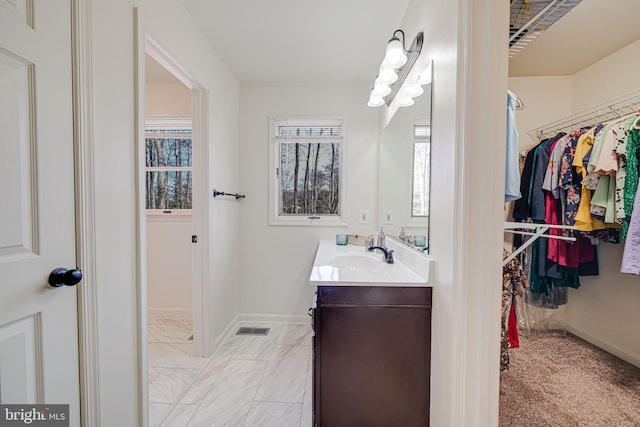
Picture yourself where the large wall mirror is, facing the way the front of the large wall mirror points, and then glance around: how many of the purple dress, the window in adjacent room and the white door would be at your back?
1

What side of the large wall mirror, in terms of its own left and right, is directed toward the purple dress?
back

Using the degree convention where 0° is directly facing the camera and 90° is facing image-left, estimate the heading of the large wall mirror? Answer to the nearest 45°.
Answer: approximately 90°

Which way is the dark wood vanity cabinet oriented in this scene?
to the viewer's left

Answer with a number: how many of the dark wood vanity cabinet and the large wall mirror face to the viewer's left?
2
